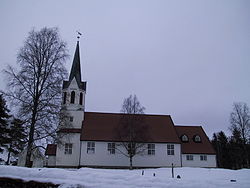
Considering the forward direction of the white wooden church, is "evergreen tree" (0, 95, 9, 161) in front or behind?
in front

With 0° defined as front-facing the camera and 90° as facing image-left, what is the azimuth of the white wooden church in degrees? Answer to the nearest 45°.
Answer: approximately 90°
